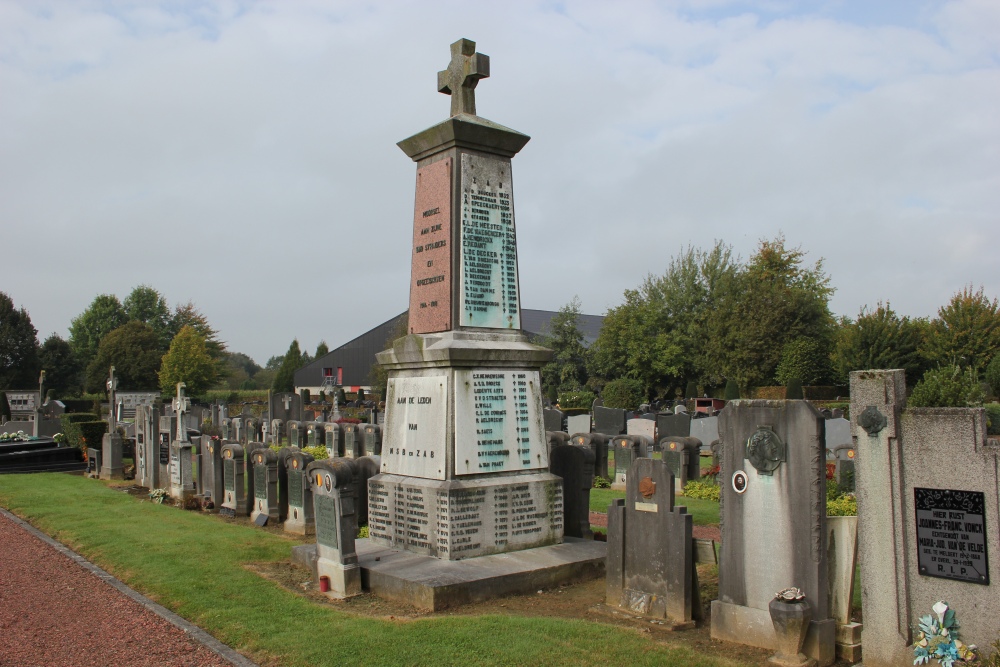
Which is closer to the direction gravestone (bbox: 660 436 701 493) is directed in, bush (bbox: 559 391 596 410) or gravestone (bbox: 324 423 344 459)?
the gravestone

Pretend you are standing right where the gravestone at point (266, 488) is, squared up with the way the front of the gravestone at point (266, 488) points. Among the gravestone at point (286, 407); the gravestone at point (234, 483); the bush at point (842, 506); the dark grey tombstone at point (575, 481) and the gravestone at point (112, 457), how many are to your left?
2

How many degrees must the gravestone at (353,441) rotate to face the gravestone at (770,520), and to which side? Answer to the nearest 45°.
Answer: approximately 45° to its left

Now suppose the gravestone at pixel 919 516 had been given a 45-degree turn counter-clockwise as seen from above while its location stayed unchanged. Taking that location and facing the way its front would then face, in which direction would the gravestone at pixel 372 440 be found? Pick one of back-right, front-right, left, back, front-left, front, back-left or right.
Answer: back-right
